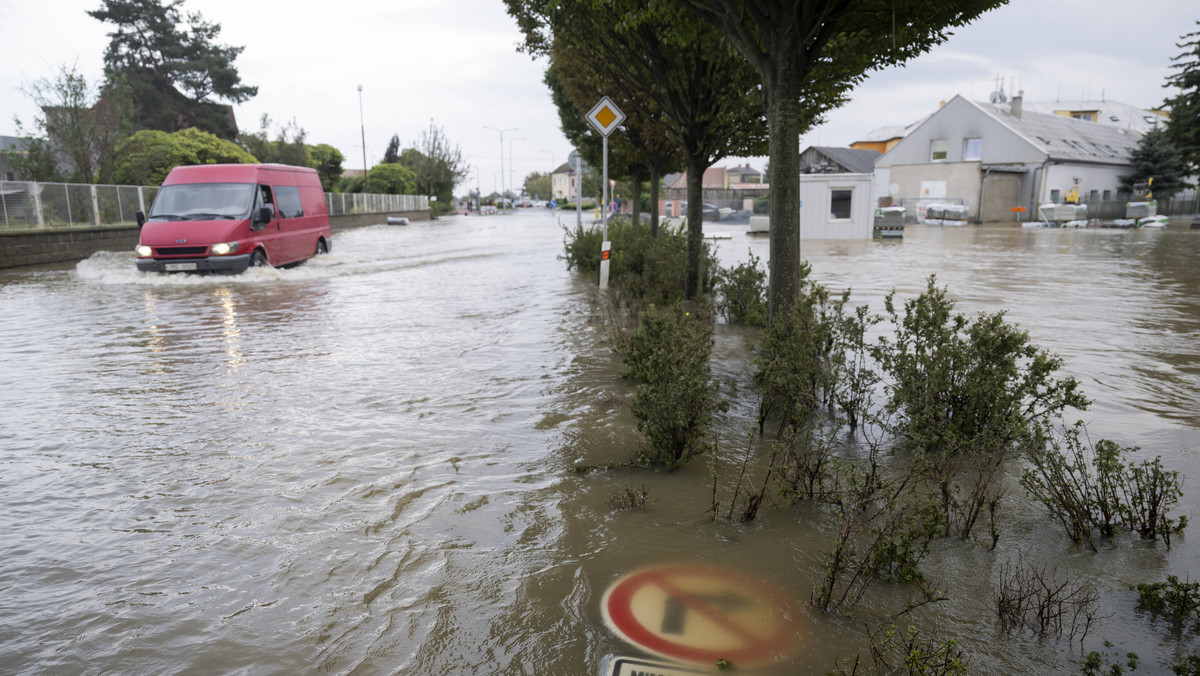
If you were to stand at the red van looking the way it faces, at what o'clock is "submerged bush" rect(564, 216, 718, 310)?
The submerged bush is roughly at 9 o'clock from the red van.

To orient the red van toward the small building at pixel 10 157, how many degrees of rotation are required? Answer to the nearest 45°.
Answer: approximately 135° to its right

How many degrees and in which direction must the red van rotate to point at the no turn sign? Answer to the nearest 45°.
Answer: approximately 45° to its left

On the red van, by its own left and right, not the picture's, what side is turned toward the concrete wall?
right

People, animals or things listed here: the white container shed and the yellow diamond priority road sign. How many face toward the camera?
2

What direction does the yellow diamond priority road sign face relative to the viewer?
toward the camera

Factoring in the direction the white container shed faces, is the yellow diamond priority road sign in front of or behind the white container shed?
in front

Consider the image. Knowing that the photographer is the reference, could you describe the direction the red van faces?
facing the viewer and to the left of the viewer

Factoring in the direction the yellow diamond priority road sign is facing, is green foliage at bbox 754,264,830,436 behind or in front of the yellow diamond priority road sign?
in front

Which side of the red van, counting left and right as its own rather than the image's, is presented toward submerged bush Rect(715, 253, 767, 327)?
left

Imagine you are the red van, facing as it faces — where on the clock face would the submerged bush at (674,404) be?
The submerged bush is roughly at 10 o'clock from the red van.

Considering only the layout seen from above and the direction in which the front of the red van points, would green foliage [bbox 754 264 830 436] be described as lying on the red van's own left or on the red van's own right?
on the red van's own left

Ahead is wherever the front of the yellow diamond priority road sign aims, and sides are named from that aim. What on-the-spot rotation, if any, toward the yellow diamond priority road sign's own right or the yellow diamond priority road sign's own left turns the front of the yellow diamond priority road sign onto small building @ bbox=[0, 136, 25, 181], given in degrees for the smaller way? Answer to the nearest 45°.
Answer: approximately 135° to the yellow diamond priority road sign's own right

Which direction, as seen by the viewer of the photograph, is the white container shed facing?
facing the viewer

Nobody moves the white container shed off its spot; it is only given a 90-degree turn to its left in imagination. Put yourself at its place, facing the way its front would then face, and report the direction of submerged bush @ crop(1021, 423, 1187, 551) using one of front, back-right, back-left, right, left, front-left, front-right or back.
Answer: right
